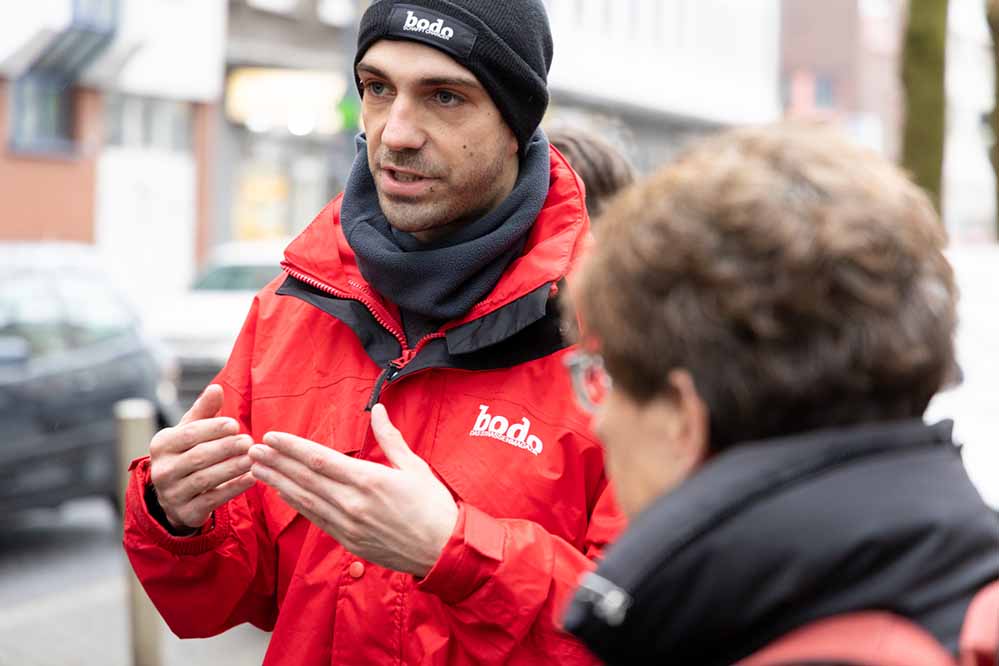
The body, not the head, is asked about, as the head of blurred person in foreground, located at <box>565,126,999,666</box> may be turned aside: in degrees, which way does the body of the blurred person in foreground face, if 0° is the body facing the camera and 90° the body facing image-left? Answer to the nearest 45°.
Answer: approximately 135°

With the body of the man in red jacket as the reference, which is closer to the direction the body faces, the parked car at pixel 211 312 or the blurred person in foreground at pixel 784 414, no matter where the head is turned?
the blurred person in foreground

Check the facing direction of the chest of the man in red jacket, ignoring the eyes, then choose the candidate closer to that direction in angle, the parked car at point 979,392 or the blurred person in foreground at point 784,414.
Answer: the blurred person in foreground

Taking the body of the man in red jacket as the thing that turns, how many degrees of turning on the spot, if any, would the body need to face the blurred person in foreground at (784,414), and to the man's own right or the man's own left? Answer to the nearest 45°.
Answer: approximately 45° to the man's own left

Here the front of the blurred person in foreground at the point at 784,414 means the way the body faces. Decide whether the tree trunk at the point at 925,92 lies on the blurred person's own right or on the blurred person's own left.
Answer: on the blurred person's own right

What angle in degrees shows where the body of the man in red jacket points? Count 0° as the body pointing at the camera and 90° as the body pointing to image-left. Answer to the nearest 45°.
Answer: approximately 45°

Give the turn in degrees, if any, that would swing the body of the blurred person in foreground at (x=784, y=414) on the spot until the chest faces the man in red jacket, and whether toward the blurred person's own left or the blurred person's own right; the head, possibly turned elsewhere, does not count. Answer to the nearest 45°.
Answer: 0° — they already face them

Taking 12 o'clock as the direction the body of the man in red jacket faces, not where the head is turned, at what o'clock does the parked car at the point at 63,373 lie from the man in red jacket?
The parked car is roughly at 4 o'clock from the man in red jacket.

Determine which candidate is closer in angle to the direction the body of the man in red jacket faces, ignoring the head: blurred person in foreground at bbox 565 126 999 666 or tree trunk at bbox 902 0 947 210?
the blurred person in foreground

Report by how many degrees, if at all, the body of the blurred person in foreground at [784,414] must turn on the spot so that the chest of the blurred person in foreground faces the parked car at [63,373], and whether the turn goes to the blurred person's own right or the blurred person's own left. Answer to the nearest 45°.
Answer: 0° — they already face it

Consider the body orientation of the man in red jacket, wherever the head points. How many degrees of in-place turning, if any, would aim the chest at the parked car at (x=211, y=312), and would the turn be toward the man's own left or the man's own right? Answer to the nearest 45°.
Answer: approximately 135° to the man's own right
